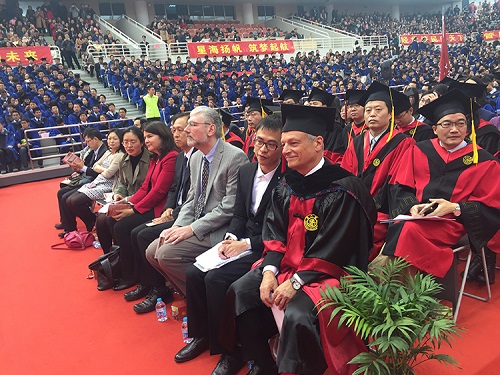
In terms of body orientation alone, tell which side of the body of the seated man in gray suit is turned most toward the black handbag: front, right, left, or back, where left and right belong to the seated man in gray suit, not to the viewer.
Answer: right

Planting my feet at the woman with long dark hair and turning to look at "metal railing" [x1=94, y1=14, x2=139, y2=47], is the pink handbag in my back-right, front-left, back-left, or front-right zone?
back-left

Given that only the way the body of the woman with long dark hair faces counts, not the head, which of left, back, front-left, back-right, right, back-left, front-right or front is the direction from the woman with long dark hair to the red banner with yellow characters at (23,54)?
back-right

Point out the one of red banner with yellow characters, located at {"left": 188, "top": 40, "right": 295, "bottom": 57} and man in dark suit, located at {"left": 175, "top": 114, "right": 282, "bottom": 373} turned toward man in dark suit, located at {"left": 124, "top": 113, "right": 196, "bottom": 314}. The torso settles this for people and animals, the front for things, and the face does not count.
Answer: the red banner with yellow characters

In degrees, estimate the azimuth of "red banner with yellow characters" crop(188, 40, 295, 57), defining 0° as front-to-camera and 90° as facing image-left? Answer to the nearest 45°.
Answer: approximately 0°

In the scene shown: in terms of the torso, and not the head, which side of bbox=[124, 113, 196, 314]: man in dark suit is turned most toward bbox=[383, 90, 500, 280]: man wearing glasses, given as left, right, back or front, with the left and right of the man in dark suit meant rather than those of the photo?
left

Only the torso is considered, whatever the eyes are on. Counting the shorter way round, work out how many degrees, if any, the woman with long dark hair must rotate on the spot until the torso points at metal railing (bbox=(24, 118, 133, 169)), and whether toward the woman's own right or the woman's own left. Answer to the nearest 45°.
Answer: approximately 135° to the woman's own right

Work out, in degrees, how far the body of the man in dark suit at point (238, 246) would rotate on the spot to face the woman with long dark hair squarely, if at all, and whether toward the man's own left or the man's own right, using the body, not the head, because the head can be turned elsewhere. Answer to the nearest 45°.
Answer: approximately 90° to the man's own right

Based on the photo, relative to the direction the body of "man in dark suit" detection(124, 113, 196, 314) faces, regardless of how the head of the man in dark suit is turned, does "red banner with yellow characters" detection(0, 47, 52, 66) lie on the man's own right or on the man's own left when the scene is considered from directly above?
on the man's own right

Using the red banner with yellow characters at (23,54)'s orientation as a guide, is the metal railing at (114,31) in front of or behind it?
behind

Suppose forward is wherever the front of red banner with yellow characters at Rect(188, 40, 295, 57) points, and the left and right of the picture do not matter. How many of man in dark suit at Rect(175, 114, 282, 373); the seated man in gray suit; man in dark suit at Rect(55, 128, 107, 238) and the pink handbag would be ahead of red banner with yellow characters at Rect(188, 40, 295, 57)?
4
